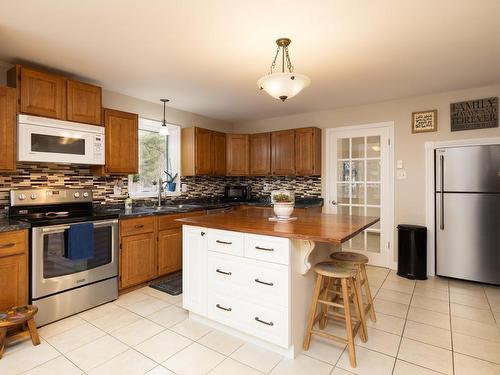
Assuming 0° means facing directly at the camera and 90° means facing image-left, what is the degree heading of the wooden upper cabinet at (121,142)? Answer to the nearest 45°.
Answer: approximately 315°

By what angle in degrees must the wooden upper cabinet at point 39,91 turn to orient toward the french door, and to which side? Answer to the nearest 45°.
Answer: approximately 45° to its left

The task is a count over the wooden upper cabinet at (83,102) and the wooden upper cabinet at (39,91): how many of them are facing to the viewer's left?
0

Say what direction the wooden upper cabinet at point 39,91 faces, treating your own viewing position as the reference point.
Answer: facing the viewer and to the right of the viewer

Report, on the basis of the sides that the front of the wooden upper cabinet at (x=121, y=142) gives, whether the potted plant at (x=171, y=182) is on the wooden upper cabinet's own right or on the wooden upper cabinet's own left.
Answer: on the wooden upper cabinet's own left

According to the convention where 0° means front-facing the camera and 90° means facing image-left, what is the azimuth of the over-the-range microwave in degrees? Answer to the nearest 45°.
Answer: approximately 315°

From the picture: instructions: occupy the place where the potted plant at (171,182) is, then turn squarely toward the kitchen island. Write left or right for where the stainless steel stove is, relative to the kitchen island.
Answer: right
